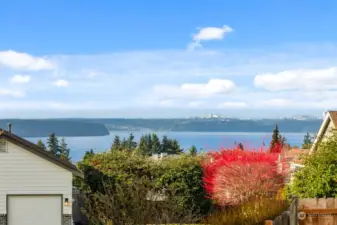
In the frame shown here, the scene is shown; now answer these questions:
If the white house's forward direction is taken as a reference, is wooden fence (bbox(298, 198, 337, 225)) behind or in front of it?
in front

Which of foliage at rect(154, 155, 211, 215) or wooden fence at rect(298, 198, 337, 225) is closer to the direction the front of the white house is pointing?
the wooden fence

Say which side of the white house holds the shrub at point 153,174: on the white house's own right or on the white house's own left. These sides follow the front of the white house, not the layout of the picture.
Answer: on the white house's own left

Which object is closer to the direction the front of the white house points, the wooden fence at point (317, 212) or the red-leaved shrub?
the wooden fence

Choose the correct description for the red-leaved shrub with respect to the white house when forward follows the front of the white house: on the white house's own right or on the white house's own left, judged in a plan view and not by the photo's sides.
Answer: on the white house's own left

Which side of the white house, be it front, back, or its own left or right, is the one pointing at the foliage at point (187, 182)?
left

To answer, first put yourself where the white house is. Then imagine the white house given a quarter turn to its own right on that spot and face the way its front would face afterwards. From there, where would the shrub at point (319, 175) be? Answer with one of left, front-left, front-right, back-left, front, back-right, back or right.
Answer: back-left

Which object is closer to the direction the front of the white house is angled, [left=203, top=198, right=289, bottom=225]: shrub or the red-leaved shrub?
the shrub

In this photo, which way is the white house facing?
toward the camera

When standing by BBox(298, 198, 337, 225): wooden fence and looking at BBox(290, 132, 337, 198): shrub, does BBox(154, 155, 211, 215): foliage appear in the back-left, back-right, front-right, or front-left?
front-left
